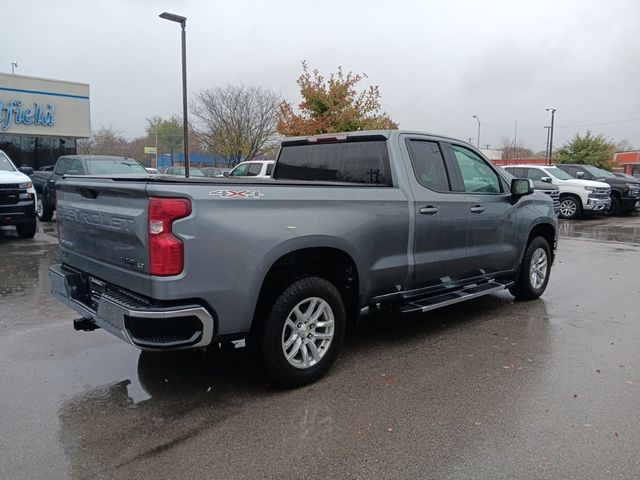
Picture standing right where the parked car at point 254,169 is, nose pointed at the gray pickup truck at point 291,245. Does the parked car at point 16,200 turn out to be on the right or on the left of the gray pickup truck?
right

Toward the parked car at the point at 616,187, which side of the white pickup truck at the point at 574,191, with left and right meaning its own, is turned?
left

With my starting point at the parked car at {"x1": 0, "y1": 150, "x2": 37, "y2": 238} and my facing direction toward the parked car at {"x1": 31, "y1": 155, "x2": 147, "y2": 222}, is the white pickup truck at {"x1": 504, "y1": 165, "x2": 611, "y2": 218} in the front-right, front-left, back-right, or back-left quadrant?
front-right

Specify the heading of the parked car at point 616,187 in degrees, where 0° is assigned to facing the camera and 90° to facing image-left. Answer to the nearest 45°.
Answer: approximately 315°

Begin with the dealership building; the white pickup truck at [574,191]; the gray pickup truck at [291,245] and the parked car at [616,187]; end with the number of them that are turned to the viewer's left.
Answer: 0

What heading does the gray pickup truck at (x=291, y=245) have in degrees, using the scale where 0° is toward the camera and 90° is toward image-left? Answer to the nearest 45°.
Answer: approximately 225°

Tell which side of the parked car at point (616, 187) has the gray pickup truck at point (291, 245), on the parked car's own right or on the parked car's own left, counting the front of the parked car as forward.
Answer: on the parked car's own right

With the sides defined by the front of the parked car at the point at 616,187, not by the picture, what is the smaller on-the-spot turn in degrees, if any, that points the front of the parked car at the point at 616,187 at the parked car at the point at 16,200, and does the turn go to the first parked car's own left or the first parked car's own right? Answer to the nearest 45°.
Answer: approximately 90° to the first parked car's own right

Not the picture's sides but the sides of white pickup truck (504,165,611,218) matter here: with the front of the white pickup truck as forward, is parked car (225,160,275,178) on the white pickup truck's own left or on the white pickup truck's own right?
on the white pickup truck's own right

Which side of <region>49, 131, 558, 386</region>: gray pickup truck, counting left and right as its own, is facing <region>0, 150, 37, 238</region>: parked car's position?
left

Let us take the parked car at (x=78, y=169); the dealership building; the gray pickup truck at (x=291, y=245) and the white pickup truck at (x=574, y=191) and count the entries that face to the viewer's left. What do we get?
0

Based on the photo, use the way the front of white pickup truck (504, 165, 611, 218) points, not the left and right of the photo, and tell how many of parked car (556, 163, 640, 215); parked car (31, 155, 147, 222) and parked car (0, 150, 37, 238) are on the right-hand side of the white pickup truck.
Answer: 2

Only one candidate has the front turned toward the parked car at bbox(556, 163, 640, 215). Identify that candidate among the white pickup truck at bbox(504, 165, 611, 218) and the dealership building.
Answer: the dealership building

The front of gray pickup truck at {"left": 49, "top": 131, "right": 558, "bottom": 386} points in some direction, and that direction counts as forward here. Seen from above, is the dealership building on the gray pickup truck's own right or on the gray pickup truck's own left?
on the gray pickup truck's own left

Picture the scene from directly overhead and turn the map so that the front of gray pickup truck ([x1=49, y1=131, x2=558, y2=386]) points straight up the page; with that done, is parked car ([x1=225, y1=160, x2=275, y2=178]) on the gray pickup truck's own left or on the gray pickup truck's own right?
on the gray pickup truck's own left
